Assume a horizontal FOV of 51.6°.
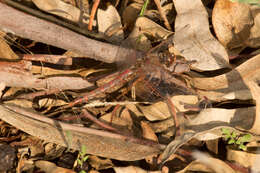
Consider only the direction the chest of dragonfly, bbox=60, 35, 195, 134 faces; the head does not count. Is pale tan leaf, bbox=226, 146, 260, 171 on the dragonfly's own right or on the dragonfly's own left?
on the dragonfly's own right

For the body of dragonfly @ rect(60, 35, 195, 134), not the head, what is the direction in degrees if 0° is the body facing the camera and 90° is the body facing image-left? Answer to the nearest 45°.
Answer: approximately 225°

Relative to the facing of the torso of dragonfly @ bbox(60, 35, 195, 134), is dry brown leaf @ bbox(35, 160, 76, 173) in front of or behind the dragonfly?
behind
